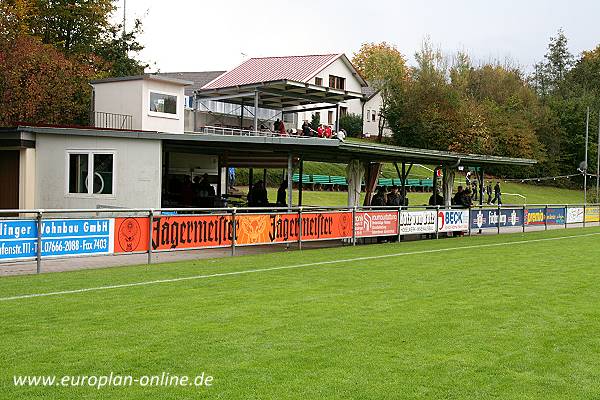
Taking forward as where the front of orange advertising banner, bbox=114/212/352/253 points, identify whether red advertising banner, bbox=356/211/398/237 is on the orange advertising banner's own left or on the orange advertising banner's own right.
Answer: on the orange advertising banner's own left

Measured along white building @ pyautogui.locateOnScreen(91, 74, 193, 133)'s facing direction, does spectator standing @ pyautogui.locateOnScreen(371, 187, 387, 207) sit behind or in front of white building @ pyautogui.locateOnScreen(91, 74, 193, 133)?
in front

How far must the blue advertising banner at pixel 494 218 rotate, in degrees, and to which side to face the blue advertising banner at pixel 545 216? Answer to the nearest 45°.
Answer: approximately 90° to its left

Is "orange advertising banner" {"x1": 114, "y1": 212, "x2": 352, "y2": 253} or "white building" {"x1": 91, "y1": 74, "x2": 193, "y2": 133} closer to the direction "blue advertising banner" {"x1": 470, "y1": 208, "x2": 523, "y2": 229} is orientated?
the orange advertising banner

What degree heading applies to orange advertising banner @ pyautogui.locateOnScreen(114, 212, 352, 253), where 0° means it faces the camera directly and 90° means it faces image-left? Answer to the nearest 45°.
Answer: approximately 315°

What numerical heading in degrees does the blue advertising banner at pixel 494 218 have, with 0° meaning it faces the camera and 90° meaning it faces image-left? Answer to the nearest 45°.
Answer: approximately 315°

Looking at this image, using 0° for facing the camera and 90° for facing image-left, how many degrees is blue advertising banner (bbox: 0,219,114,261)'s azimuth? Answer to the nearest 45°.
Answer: approximately 315°

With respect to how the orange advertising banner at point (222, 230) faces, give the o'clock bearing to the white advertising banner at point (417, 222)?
The white advertising banner is roughly at 9 o'clock from the orange advertising banner.

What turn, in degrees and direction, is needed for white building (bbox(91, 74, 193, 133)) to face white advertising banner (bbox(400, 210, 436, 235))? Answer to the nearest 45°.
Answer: approximately 45° to its left

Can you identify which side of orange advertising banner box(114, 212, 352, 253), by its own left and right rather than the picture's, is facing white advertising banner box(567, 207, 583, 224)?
left

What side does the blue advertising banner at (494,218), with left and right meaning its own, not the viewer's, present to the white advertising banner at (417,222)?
right
